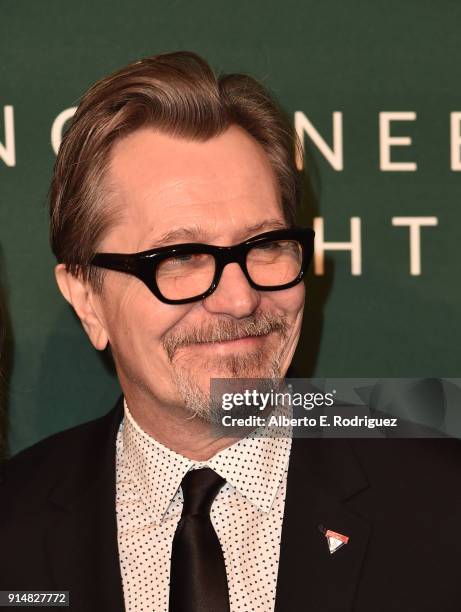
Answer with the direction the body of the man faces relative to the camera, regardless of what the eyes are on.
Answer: toward the camera

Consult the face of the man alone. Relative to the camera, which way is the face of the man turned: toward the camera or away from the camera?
toward the camera
